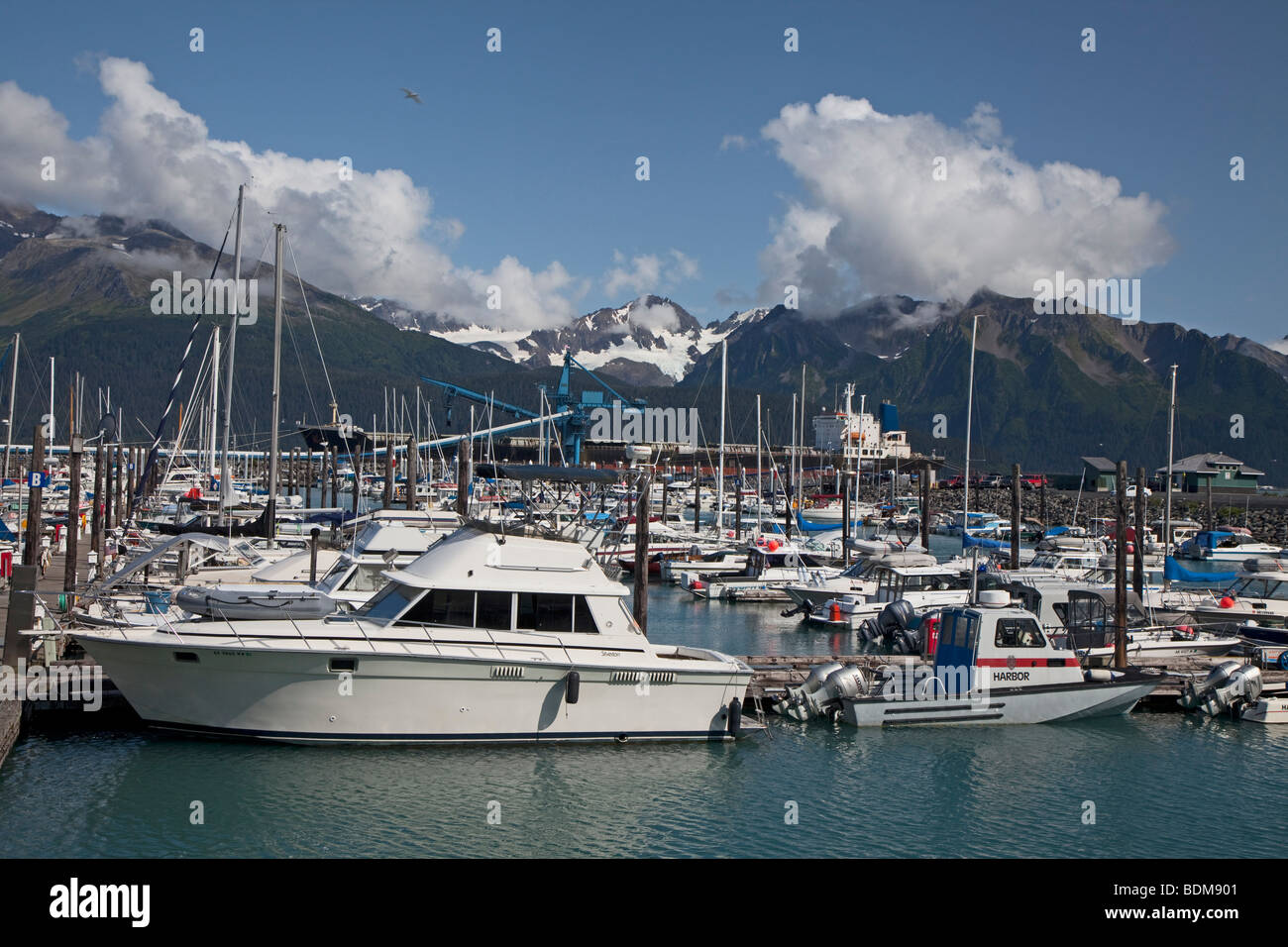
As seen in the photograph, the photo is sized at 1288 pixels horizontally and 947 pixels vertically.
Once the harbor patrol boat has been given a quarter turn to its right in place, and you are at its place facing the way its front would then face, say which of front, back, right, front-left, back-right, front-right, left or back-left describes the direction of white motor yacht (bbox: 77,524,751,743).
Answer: front-right

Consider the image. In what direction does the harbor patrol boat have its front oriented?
to the viewer's right

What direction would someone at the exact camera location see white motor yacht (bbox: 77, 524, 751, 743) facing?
facing to the left of the viewer
